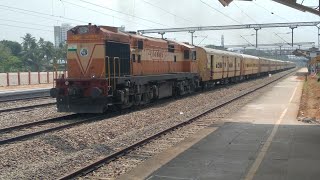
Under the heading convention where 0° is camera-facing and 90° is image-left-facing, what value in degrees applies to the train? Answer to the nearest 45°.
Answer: approximately 45°

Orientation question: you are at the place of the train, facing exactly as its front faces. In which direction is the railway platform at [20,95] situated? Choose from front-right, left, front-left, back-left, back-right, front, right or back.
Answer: right

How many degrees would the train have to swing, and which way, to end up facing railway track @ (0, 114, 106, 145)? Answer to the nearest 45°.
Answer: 0° — it already faces it
